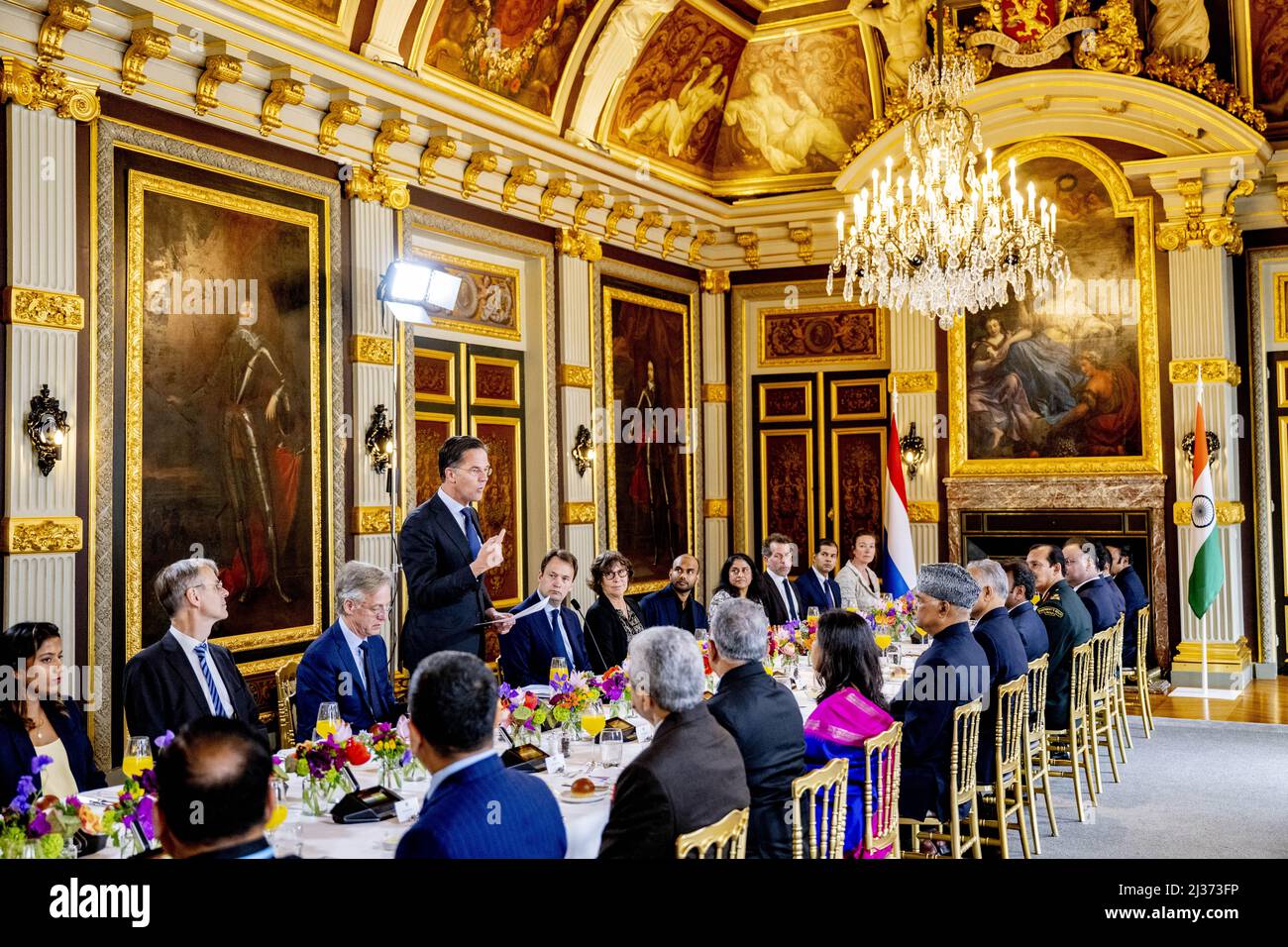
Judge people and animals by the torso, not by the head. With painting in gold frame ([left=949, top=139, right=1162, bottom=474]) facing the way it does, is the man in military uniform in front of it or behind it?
in front

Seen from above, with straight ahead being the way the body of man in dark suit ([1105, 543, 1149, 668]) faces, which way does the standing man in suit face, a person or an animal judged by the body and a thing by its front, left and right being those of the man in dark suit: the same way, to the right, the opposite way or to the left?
the opposite way

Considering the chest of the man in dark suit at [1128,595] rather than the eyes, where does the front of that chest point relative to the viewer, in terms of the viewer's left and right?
facing to the left of the viewer

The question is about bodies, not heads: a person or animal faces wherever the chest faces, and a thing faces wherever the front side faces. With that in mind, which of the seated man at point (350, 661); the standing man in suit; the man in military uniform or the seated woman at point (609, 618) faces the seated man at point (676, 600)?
the man in military uniform

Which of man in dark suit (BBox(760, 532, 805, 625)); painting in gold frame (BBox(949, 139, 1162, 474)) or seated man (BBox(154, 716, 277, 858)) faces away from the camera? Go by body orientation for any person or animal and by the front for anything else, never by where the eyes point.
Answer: the seated man

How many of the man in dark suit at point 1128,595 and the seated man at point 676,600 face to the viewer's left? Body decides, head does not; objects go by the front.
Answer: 1

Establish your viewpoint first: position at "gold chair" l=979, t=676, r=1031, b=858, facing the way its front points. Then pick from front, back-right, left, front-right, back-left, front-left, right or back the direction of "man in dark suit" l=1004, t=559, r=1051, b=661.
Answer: front-right

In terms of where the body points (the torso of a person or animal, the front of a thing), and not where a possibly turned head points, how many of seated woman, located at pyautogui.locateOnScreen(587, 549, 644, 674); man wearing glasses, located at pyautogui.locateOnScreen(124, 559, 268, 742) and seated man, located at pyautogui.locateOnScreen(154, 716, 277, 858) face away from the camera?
1

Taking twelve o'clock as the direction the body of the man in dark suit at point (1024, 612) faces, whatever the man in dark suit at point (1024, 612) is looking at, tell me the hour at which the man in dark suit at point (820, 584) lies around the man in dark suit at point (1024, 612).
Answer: the man in dark suit at point (820, 584) is roughly at 2 o'clock from the man in dark suit at point (1024, 612).

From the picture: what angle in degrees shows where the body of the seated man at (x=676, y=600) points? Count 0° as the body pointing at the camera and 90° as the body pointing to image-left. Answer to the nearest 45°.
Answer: approximately 315°

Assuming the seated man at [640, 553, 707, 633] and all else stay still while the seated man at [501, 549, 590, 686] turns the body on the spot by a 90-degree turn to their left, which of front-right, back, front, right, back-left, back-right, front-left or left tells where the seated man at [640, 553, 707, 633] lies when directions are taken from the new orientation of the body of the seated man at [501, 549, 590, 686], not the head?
front

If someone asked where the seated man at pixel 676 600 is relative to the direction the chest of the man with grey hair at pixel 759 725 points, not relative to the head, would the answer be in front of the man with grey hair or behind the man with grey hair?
in front

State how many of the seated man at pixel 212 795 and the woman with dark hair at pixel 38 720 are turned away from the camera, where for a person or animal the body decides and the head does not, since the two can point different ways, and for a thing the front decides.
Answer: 1

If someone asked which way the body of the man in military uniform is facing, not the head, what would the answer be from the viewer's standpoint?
to the viewer's left

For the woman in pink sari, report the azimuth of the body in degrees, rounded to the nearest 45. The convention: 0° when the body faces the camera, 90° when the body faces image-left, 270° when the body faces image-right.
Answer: approximately 135°

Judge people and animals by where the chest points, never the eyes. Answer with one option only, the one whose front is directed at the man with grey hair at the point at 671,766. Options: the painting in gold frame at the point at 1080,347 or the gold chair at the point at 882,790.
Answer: the painting in gold frame
